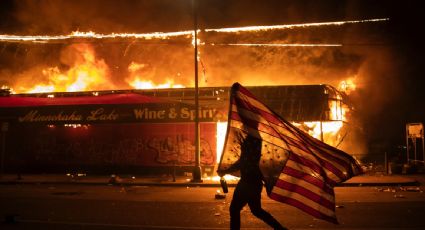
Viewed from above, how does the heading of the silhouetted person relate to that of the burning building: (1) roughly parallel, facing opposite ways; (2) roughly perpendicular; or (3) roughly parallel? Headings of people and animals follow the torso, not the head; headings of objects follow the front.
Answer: roughly perpendicular

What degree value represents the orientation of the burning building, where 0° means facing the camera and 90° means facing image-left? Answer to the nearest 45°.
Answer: approximately 0°

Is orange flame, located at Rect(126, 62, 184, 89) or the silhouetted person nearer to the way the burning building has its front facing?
the silhouetted person
